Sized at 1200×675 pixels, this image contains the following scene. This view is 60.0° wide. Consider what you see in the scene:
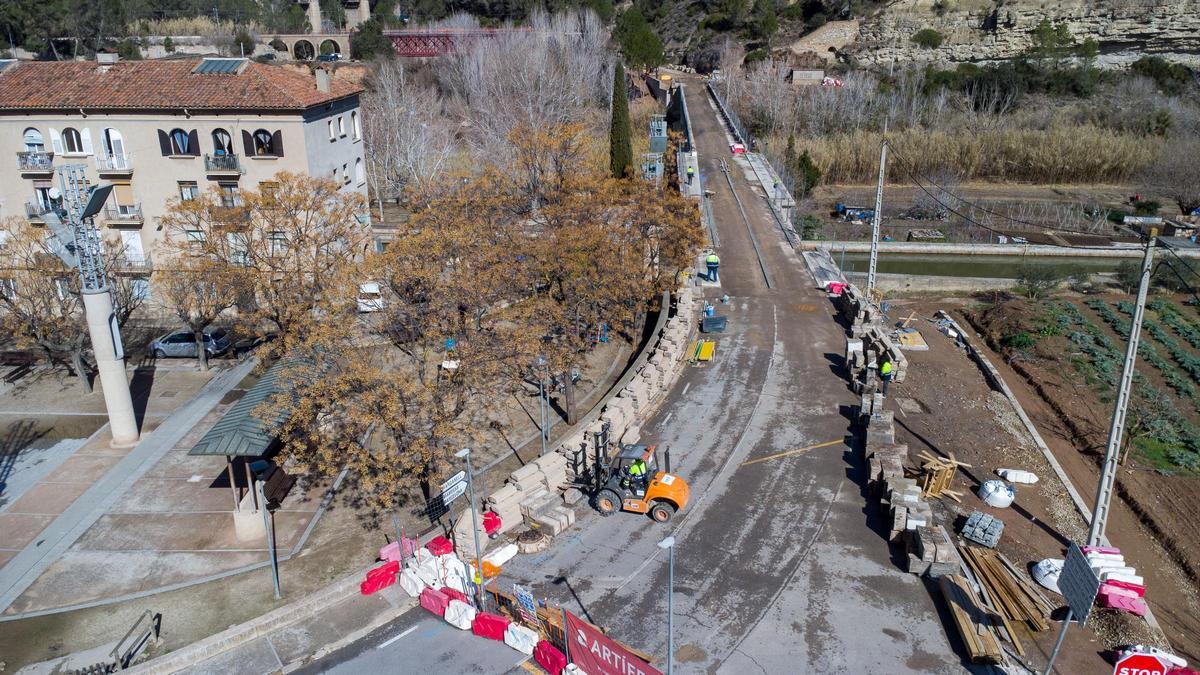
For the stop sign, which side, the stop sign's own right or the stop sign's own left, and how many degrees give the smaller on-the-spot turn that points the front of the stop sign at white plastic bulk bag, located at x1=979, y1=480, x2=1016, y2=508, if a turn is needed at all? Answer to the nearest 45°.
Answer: approximately 135° to the stop sign's own right

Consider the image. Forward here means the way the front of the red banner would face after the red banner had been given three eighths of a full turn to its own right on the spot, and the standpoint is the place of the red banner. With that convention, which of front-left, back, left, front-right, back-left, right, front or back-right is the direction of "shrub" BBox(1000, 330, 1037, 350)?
right

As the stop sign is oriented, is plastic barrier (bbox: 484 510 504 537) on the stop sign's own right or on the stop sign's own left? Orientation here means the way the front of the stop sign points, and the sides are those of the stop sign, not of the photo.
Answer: on the stop sign's own right

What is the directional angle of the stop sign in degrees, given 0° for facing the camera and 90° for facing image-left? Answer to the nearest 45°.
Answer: approximately 0°

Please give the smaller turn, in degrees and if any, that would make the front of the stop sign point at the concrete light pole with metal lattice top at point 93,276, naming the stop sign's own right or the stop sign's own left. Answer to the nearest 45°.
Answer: approximately 90° to the stop sign's own right

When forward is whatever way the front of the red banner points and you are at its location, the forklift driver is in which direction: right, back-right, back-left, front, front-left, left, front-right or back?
back

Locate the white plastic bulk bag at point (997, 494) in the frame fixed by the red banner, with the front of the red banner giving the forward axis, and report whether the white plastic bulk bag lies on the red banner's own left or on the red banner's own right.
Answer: on the red banner's own left

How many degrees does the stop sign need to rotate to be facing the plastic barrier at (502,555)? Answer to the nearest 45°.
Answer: approximately 90° to its right

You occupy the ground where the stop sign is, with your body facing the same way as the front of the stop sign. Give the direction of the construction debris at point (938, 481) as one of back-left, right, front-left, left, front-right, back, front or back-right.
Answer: back-right

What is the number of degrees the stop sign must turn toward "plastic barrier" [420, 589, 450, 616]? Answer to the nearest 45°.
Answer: approximately 90° to its right

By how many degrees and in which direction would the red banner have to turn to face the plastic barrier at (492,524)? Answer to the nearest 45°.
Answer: approximately 135° to its right

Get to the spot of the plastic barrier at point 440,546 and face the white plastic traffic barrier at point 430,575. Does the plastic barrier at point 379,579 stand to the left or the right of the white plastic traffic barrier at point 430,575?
right
